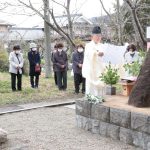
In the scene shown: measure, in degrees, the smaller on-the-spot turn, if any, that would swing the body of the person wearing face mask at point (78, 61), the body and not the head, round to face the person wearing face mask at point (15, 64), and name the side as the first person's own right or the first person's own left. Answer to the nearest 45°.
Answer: approximately 135° to the first person's own right

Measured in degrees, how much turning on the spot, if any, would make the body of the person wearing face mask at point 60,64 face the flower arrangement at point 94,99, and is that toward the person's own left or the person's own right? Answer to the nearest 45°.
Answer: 0° — they already face it

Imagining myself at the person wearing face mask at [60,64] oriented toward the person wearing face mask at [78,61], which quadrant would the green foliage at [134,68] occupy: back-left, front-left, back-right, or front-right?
front-right

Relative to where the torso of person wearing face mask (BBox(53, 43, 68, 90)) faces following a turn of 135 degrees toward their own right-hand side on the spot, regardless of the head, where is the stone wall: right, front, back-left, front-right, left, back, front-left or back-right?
back-left

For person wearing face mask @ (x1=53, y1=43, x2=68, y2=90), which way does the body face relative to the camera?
toward the camera

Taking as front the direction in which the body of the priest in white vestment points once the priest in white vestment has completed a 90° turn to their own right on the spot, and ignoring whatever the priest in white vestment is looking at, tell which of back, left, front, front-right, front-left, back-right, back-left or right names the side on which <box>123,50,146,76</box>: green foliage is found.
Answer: back-left

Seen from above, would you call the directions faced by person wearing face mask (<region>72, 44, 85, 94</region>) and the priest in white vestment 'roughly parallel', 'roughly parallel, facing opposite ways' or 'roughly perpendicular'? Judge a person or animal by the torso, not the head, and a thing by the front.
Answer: roughly parallel

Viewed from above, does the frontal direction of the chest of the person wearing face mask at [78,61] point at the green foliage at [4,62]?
no

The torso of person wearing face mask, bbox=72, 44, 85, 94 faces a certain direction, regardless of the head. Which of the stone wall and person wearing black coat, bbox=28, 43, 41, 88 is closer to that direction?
the stone wall

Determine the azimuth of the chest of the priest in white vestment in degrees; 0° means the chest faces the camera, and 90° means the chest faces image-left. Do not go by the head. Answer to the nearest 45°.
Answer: approximately 315°

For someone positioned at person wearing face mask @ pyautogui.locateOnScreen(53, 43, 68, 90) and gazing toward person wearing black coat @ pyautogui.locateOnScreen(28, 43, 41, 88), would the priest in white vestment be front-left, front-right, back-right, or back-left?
back-left

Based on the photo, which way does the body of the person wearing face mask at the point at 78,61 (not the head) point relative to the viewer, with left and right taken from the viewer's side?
facing the viewer and to the right of the viewer
